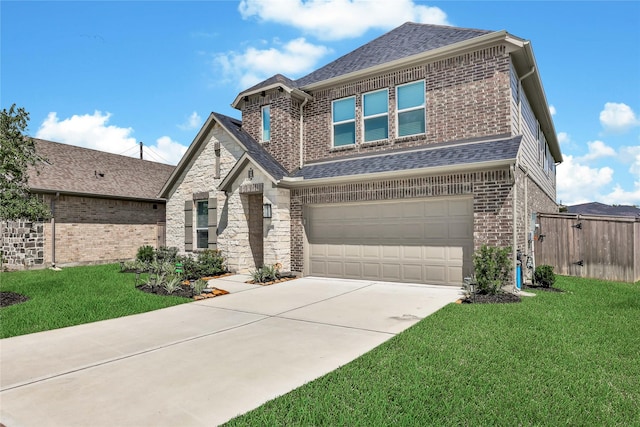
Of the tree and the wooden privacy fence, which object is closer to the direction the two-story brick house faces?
the tree

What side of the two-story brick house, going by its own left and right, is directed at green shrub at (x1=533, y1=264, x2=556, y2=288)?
left

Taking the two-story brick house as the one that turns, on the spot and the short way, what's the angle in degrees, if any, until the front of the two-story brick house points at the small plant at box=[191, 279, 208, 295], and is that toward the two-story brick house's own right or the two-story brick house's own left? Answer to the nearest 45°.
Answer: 0° — it already faces it

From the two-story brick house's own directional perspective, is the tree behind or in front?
in front

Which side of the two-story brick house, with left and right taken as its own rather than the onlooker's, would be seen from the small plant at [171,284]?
front

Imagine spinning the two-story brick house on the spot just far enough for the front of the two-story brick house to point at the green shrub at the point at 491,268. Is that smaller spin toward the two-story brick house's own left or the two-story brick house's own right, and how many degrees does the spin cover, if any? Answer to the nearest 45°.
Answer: approximately 90° to the two-story brick house's own left

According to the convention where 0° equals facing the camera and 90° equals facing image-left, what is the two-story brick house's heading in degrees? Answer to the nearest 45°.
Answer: approximately 45°

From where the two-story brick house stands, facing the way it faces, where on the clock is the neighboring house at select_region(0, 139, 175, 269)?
The neighboring house is roughly at 2 o'clock from the two-story brick house.

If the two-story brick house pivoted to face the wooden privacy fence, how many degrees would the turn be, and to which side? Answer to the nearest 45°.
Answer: approximately 135° to its left

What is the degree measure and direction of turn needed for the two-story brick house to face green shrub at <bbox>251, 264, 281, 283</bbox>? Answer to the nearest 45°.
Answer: approximately 45° to its right

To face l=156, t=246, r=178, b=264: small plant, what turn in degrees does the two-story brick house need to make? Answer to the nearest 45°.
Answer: approximately 45° to its right
